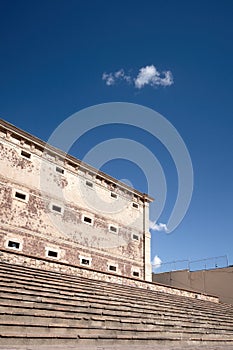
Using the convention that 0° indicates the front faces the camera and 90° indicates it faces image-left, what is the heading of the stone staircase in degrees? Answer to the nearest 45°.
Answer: approximately 315°
